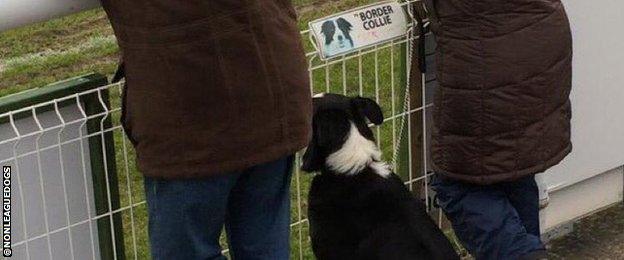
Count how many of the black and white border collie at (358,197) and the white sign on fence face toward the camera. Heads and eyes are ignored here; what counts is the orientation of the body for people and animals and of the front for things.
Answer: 1

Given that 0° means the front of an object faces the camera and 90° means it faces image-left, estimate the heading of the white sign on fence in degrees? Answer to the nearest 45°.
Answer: approximately 0°

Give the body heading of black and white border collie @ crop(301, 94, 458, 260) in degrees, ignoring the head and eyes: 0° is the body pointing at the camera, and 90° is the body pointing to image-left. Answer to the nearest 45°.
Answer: approximately 135°

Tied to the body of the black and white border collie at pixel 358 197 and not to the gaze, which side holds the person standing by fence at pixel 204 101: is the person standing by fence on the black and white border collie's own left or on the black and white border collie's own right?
on the black and white border collie's own left
